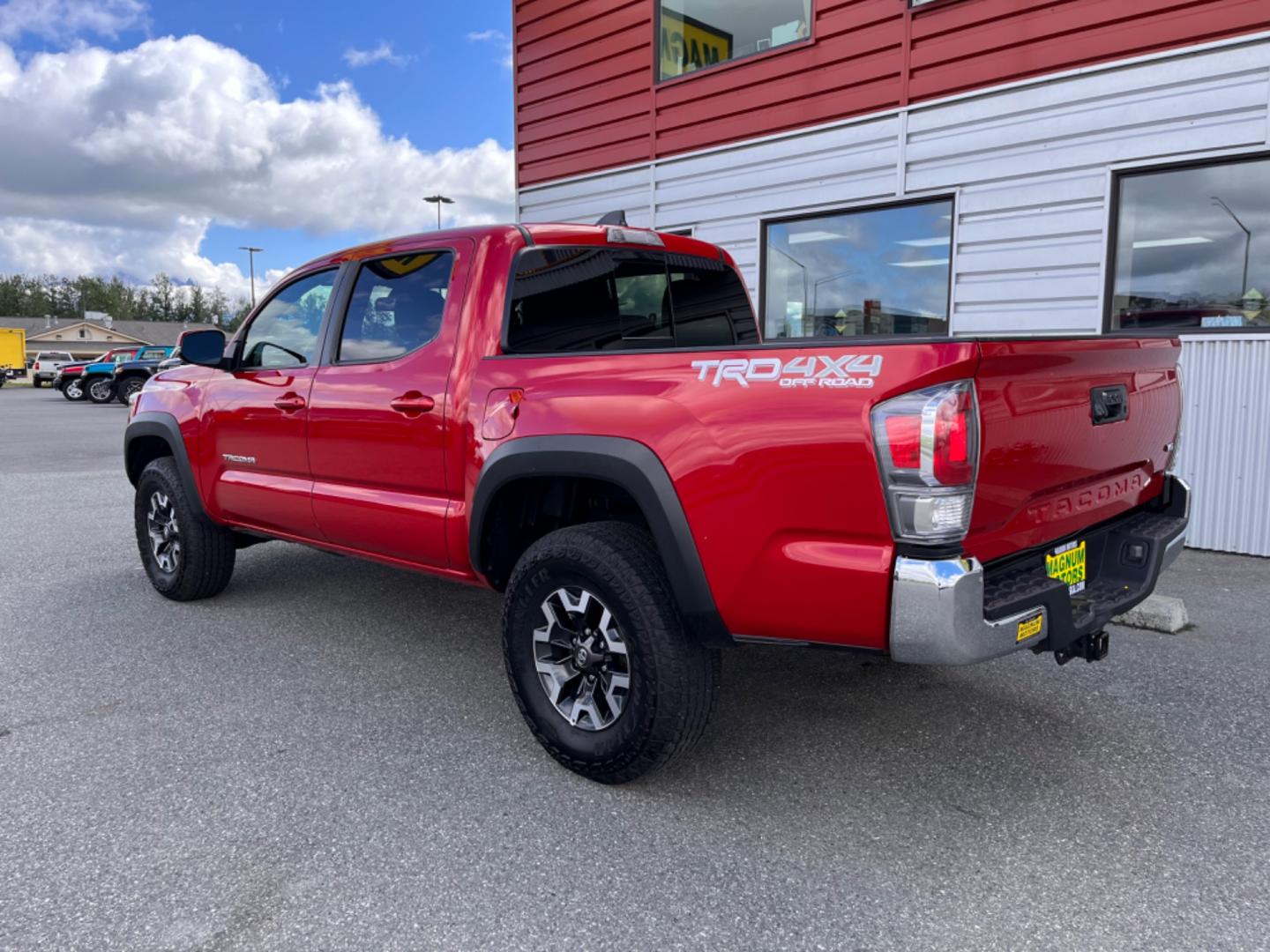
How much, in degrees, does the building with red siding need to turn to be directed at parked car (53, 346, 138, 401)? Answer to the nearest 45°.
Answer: approximately 90° to its right

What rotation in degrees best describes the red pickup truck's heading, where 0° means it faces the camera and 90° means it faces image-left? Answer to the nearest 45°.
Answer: approximately 135°

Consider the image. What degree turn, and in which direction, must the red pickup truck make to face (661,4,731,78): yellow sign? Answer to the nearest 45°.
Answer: approximately 45° to its right

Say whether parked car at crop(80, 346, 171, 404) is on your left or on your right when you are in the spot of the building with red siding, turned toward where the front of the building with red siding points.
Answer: on your right

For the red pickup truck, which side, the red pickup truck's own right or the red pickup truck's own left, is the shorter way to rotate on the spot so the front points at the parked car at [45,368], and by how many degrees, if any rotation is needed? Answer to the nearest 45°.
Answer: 0° — it already faces it
